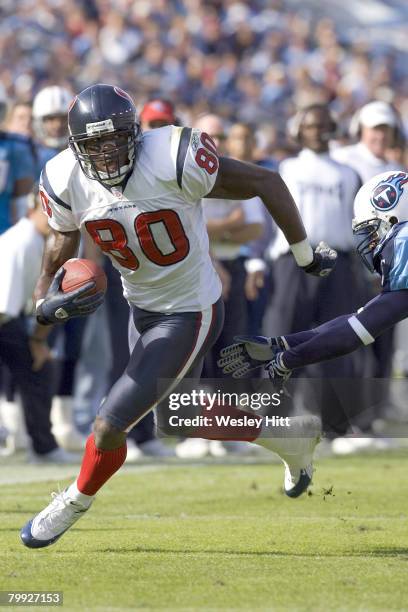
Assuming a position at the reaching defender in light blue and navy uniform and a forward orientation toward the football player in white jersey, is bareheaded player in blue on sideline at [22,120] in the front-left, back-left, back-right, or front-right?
front-right

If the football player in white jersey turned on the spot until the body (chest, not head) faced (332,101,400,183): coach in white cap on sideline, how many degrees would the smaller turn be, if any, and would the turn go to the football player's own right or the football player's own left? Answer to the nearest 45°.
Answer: approximately 180°

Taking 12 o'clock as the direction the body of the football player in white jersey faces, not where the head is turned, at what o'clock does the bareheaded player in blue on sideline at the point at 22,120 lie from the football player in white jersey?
The bareheaded player in blue on sideline is roughly at 4 o'clock from the football player in white jersey.

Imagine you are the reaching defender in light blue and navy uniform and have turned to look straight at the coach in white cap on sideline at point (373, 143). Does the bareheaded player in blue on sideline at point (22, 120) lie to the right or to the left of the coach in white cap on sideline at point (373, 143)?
left

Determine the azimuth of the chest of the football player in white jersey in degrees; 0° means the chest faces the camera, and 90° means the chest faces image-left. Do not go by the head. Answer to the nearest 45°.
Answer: approximately 45°

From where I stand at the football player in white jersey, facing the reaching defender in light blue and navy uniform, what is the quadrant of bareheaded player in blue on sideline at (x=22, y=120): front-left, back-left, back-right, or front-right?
back-left

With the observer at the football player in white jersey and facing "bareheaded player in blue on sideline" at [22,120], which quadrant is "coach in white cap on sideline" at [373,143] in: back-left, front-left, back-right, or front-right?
front-right

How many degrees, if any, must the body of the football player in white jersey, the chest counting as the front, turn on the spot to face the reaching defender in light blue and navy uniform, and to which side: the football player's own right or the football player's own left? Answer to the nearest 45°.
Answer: approximately 135° to the football player's own left

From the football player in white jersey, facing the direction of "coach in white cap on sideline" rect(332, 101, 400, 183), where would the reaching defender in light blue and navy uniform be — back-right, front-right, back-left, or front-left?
front-right
